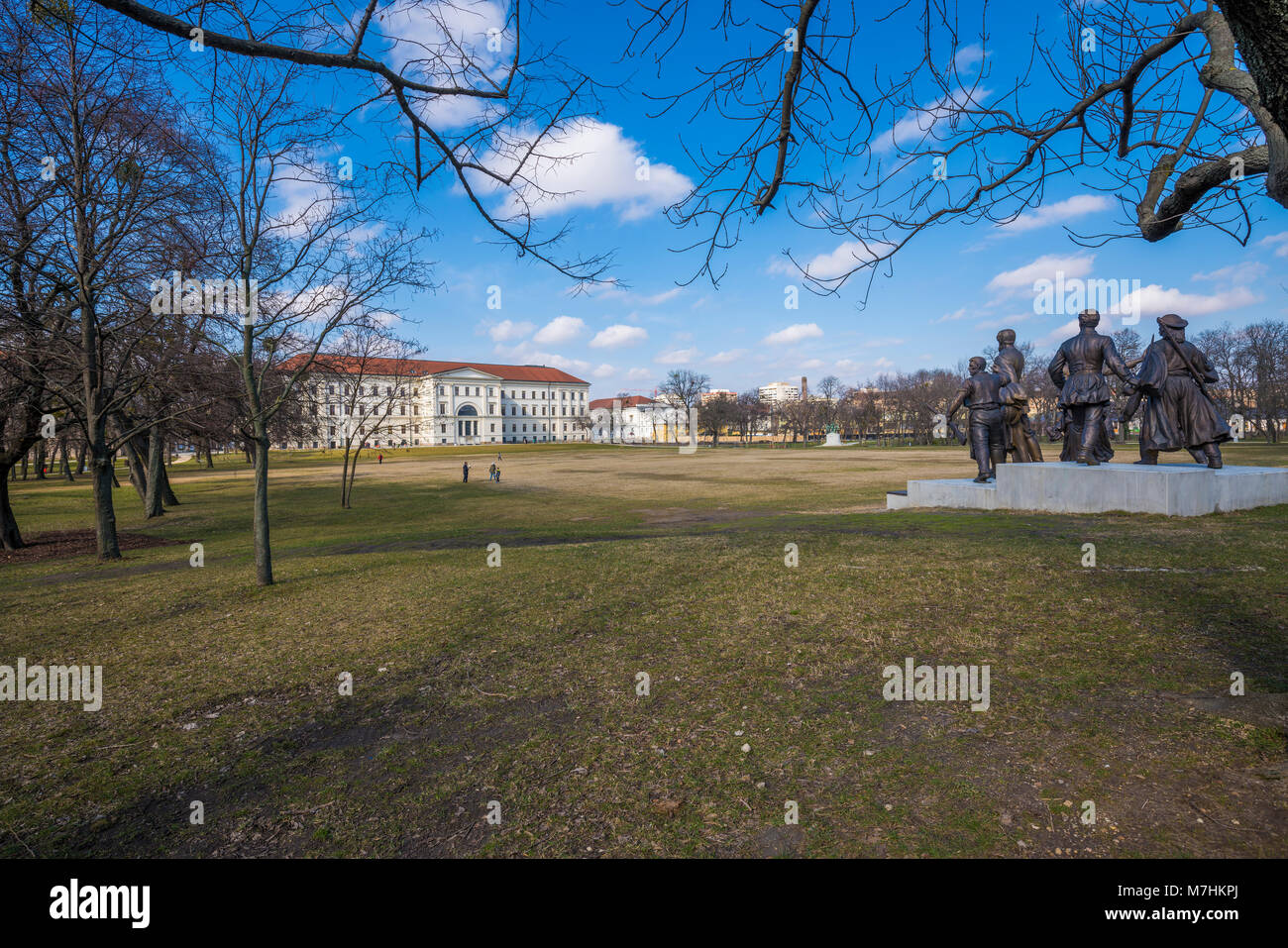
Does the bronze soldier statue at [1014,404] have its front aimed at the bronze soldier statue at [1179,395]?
no

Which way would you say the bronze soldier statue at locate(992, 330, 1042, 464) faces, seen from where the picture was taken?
facing away from the viewer and to the left of the viewer

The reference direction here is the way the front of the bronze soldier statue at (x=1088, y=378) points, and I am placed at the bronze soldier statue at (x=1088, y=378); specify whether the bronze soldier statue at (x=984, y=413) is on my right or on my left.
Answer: on my left

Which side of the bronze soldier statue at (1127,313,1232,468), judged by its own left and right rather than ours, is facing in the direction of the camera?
back

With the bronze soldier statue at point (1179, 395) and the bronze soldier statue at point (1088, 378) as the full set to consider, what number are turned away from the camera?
2

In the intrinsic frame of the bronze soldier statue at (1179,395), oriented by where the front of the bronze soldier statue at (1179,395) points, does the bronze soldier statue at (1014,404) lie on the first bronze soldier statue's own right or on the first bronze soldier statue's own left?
on the first bronze soldier statue's own left

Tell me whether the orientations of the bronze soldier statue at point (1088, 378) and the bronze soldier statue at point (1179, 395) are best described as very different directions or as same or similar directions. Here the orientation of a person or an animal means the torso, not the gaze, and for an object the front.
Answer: same or similar directions

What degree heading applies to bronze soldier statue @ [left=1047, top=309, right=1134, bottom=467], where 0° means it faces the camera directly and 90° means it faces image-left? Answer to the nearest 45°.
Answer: approximately 180°

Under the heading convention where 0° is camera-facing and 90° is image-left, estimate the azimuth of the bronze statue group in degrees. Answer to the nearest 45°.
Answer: approximately 180°

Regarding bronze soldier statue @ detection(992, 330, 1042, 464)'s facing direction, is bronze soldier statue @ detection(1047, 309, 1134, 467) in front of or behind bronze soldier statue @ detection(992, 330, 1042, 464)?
behind

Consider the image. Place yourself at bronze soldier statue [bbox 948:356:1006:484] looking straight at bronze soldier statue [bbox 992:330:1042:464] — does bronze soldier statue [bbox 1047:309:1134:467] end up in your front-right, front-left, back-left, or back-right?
front-right

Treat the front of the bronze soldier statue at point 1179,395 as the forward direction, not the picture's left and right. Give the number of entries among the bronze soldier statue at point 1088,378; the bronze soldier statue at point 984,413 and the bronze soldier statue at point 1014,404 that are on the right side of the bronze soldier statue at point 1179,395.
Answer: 0
